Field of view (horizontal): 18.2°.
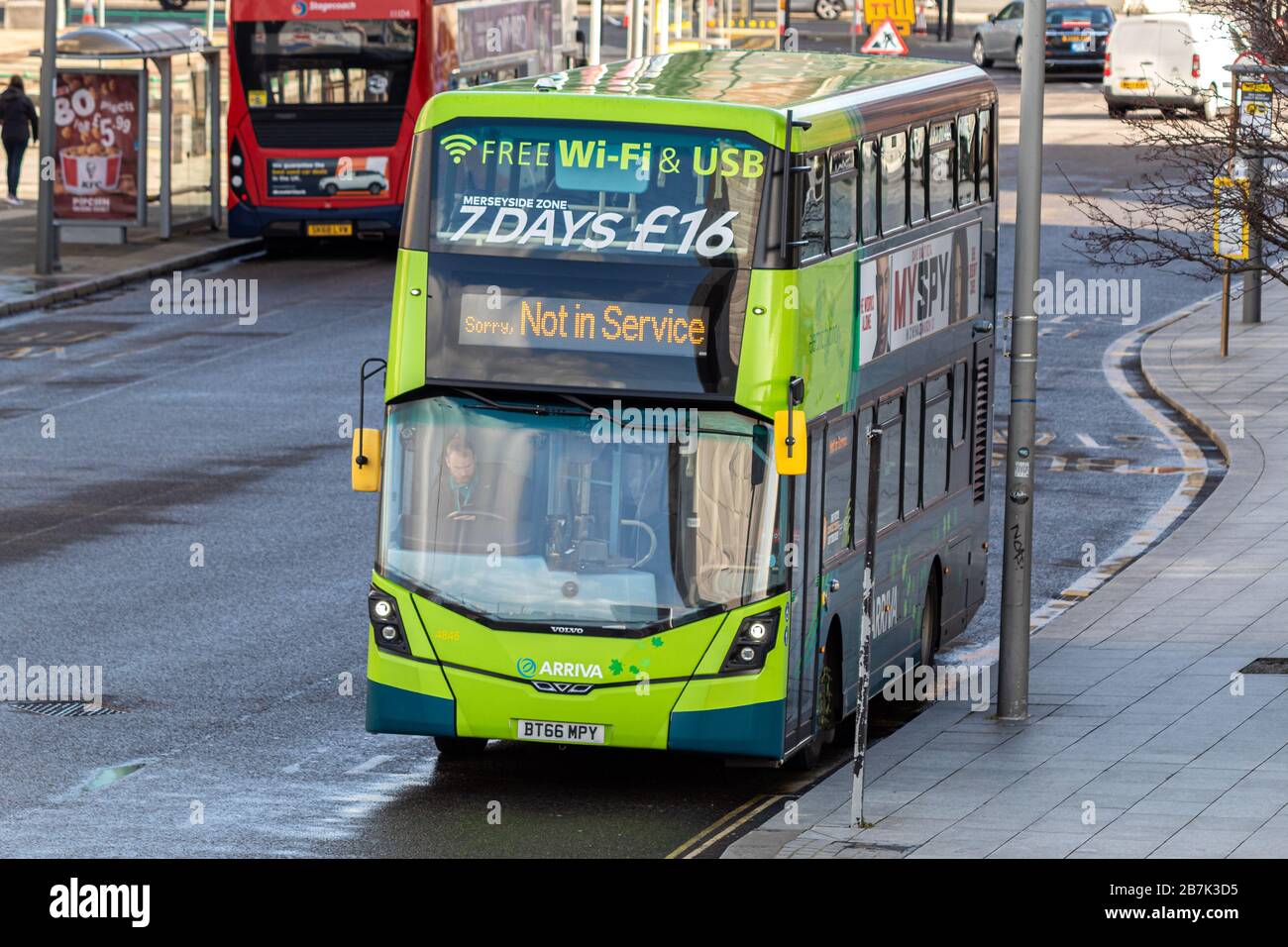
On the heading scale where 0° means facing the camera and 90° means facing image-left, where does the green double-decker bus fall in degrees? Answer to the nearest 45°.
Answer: approximately 0°

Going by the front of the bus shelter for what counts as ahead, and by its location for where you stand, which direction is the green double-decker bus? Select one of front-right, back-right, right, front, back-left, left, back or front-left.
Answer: right

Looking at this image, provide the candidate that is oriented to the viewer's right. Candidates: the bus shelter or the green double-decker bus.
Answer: the bus shelter

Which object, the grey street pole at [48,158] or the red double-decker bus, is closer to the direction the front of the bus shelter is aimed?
the red double-decker bus

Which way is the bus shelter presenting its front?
to the viewer's right

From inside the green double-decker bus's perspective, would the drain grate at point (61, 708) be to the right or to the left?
on its right

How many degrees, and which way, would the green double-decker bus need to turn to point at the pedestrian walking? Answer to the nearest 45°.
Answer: approximately 180°

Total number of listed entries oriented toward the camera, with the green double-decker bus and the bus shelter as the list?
1

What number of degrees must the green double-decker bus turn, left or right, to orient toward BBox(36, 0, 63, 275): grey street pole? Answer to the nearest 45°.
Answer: approximately 180°

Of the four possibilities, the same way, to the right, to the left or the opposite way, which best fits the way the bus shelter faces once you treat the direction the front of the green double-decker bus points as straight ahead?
to the left

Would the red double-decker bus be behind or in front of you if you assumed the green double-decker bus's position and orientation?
behind
